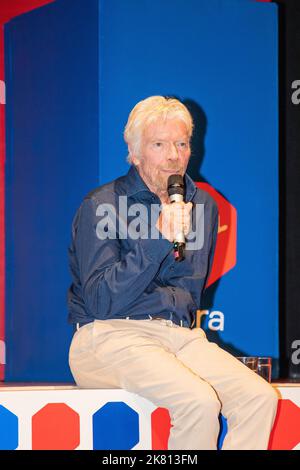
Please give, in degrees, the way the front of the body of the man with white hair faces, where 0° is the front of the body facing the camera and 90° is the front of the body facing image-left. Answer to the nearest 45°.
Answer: approximately 315°
